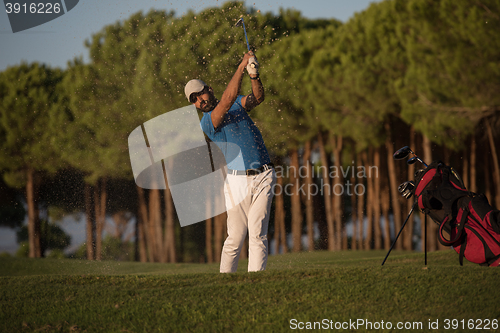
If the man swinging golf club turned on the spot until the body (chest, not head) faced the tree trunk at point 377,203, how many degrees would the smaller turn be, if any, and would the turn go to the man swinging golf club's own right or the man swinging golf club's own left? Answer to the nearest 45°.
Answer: approximately 180°

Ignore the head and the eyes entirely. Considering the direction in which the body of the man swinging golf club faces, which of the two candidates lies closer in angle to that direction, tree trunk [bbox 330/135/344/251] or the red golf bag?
the red golf bag

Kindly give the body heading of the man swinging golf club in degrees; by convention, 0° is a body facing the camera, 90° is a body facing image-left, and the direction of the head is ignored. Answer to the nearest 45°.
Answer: approximately 0°

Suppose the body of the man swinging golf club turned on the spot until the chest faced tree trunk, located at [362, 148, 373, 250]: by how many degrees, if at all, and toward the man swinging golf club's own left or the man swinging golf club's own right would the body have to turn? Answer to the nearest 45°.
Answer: approximately 180°

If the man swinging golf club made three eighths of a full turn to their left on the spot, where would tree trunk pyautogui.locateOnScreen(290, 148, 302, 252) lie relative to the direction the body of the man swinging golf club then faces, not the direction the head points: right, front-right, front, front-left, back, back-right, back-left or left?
front-left

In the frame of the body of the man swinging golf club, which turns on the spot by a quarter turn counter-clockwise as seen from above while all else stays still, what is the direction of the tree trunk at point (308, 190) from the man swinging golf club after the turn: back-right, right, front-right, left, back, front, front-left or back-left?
left

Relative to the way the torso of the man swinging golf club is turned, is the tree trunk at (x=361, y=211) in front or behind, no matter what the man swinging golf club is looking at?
behind

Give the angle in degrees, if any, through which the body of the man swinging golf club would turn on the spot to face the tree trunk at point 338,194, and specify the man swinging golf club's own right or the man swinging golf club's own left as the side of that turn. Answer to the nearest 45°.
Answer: approximately 180°

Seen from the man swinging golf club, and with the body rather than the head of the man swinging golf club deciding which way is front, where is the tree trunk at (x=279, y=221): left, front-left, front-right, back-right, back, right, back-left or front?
back

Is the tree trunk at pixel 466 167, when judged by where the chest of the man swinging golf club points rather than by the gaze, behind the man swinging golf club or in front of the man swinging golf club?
behind

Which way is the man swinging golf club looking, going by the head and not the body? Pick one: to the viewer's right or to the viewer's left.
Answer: to the viewer's left

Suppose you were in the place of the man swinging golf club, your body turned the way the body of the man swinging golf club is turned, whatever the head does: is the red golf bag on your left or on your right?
on your left
